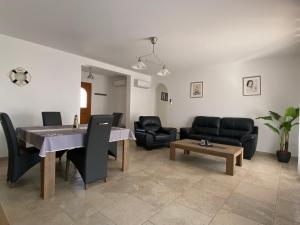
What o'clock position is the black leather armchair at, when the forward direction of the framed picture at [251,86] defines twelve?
The black leather armchair is roughly at 2 o'clock from the framed picture.

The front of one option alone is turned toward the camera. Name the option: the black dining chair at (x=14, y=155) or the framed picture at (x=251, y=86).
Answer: the framed picture

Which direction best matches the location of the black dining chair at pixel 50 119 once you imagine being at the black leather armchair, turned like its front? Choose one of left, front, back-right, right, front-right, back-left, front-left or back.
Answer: right

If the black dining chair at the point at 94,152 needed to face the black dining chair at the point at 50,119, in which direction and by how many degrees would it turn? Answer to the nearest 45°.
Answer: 0° — it already faces it

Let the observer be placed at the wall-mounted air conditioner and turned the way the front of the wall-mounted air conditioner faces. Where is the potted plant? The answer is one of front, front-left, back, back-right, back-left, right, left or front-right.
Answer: front

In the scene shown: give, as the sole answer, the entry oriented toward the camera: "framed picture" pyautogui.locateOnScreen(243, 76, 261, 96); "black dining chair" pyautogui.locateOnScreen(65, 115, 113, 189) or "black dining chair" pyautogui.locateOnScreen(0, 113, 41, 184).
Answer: the framed picture

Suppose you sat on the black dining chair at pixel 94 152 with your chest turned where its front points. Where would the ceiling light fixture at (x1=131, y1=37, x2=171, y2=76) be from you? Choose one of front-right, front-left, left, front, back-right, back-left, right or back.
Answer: right

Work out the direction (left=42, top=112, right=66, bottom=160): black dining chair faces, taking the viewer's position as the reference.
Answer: facing the viewer and to the right of the viewer

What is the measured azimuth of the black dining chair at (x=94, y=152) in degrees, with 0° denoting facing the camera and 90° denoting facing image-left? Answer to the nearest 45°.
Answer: approximately 135°

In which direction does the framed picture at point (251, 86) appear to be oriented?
toward the camera

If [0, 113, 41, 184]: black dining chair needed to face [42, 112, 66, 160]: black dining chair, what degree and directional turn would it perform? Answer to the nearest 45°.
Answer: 0° — it already faces it

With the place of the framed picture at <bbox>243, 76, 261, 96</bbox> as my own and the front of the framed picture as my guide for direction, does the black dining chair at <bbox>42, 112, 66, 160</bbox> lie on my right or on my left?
on my right

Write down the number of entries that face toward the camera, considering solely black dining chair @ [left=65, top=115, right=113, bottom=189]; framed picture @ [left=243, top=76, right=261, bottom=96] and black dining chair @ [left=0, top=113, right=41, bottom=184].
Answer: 1

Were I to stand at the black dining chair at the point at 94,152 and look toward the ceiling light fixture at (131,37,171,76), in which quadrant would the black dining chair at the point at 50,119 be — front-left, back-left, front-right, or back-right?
front-left

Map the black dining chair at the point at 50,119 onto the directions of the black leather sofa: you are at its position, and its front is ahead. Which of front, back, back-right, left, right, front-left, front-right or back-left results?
front

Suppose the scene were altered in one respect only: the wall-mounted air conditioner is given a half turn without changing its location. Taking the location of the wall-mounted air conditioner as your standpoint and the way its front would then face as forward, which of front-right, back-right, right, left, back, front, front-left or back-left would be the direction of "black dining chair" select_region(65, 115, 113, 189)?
back-left

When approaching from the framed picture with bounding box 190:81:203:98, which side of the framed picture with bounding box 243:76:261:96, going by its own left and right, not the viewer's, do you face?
right
